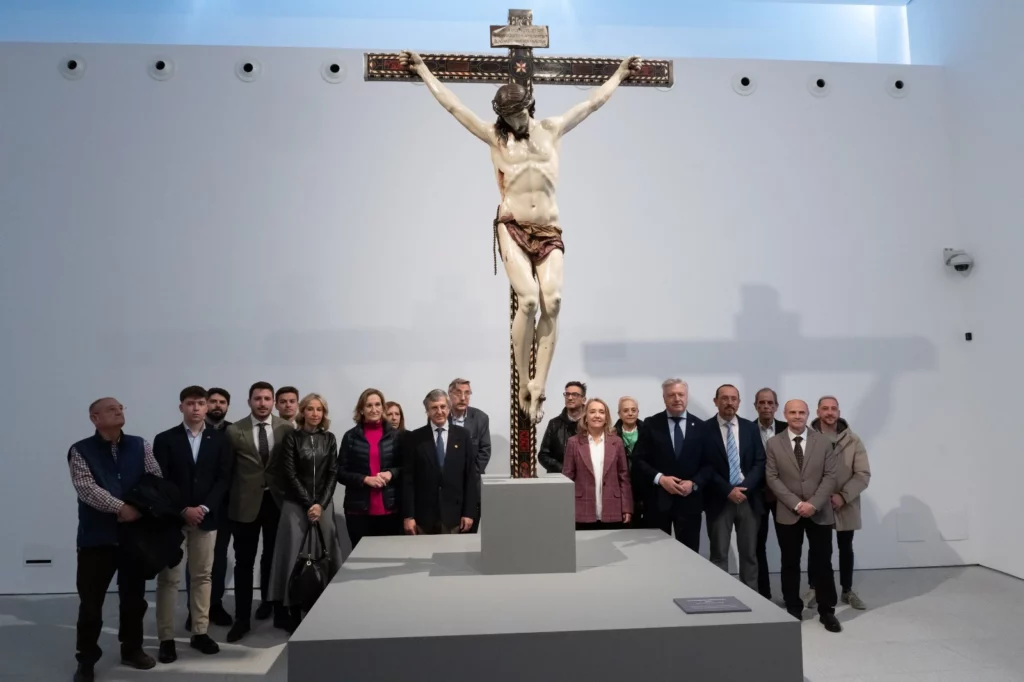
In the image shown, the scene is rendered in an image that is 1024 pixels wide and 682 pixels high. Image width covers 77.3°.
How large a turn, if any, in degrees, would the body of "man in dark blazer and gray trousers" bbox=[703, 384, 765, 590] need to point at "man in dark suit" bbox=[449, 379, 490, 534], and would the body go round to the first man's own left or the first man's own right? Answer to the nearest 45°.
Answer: approximately 90° to the first man's own right

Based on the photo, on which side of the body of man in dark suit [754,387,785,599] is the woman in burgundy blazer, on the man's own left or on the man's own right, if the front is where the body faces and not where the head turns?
on the man's own right

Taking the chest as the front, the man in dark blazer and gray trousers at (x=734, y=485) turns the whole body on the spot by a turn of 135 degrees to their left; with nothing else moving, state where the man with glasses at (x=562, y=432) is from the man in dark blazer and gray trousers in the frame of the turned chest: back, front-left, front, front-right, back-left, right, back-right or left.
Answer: back-left

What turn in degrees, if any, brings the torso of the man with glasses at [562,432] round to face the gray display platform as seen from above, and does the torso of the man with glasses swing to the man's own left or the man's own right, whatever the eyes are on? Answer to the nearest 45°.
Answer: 0° — they already face it

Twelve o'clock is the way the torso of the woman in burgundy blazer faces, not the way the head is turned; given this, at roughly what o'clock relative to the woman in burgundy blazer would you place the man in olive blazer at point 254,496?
The man in olive blazer is roughly at 3 o'clock from the woman in burgundy blazer.

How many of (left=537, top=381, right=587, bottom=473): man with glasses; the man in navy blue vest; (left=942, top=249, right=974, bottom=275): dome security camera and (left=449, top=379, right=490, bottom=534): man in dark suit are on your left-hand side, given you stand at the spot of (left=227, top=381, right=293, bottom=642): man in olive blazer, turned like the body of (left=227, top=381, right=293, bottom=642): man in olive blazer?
3

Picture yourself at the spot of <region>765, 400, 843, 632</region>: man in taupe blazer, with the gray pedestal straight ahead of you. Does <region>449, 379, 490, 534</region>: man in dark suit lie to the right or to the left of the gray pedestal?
right

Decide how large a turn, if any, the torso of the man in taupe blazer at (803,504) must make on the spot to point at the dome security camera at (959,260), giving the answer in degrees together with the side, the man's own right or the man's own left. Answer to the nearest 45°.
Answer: approximately 135° to the man's own left
